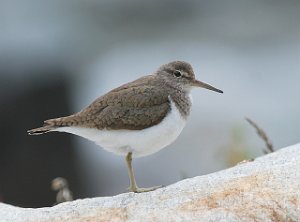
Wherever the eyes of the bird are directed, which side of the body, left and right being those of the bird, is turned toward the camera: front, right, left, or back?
right
